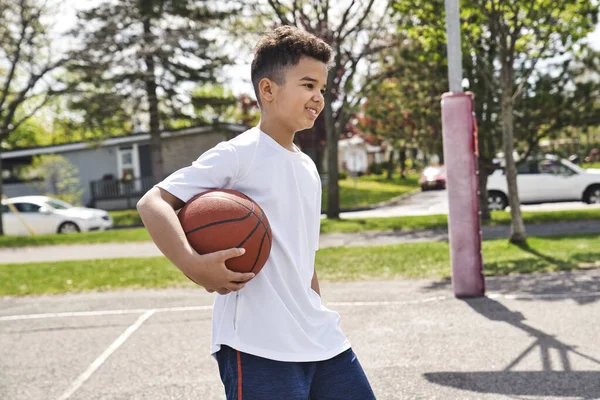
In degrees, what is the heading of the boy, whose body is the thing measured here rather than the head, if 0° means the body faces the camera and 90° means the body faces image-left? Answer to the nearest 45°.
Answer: approximately 315°

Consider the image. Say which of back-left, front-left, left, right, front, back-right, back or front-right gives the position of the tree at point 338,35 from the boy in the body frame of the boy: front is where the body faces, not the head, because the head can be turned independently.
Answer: back-left

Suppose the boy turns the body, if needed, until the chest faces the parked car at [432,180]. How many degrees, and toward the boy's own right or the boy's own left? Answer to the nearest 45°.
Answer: approximately 135° to the boy's own left

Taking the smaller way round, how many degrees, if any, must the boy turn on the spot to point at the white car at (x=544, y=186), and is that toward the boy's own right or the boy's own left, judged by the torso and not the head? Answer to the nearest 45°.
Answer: approximately 90° to the boy's own left

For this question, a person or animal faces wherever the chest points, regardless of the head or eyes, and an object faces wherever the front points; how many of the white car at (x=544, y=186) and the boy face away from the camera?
0
